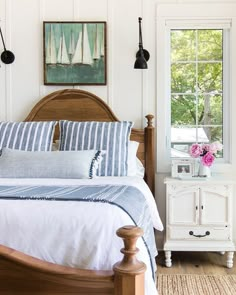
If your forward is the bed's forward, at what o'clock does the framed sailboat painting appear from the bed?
The framed sailboat painting is roughly at 6 o'clock from the bed.

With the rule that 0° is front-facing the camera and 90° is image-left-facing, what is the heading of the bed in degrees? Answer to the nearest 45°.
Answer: approximately 0°

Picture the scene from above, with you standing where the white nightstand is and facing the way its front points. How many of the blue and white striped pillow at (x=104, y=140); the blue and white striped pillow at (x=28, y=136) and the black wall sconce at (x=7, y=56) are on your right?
3

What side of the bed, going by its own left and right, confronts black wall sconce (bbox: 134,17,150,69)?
back

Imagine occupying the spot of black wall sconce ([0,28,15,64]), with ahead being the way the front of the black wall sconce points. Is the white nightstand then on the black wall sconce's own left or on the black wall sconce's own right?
on the black wall sconce's own left
